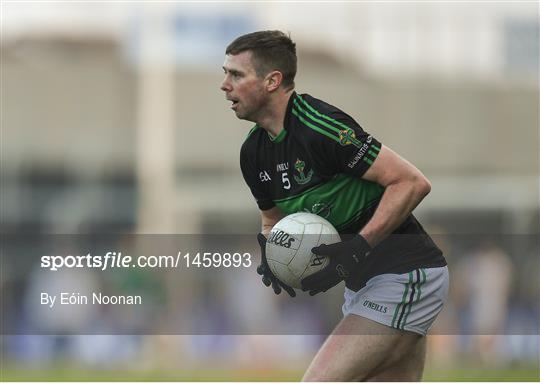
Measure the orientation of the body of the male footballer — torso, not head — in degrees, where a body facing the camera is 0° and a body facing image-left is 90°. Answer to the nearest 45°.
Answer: approximately 45°
